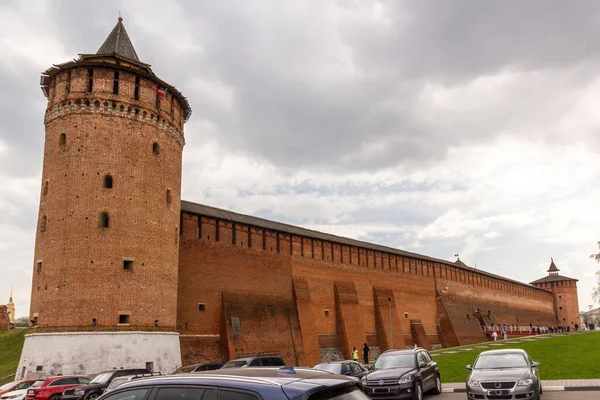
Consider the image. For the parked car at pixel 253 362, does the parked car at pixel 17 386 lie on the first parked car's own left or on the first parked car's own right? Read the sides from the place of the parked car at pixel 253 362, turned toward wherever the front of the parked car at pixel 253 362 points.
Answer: on the first parked car's own right

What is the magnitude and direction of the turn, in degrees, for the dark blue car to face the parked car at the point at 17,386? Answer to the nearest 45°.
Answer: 0° — it already faces it

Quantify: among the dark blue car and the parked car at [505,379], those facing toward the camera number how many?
1

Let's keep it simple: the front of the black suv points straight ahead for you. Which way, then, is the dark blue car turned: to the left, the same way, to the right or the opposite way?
to the right

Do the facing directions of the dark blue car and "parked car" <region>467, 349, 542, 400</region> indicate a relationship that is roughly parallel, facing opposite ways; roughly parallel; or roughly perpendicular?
roughly perpendicular

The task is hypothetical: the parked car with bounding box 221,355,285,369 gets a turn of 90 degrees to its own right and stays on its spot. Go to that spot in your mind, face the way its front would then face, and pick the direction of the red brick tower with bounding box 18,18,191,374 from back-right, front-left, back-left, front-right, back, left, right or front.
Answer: front

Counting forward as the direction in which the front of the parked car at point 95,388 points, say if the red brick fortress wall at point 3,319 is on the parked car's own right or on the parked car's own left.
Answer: on the parked car's own right

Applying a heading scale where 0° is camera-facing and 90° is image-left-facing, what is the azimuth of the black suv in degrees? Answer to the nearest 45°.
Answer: approximately 45°

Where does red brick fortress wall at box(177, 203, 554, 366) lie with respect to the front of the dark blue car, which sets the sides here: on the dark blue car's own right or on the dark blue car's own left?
on the dark blue car's own right

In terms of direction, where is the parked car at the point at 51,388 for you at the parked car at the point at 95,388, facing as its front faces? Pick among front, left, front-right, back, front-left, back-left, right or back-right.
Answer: right

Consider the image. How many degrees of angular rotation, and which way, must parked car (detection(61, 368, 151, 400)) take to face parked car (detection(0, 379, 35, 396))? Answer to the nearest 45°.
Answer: approximately 90° to its right

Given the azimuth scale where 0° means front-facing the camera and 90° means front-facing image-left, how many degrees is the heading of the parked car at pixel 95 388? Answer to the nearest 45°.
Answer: approximately 45°

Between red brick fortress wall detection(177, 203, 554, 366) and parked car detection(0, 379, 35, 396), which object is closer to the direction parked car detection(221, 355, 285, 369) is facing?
the parked car
